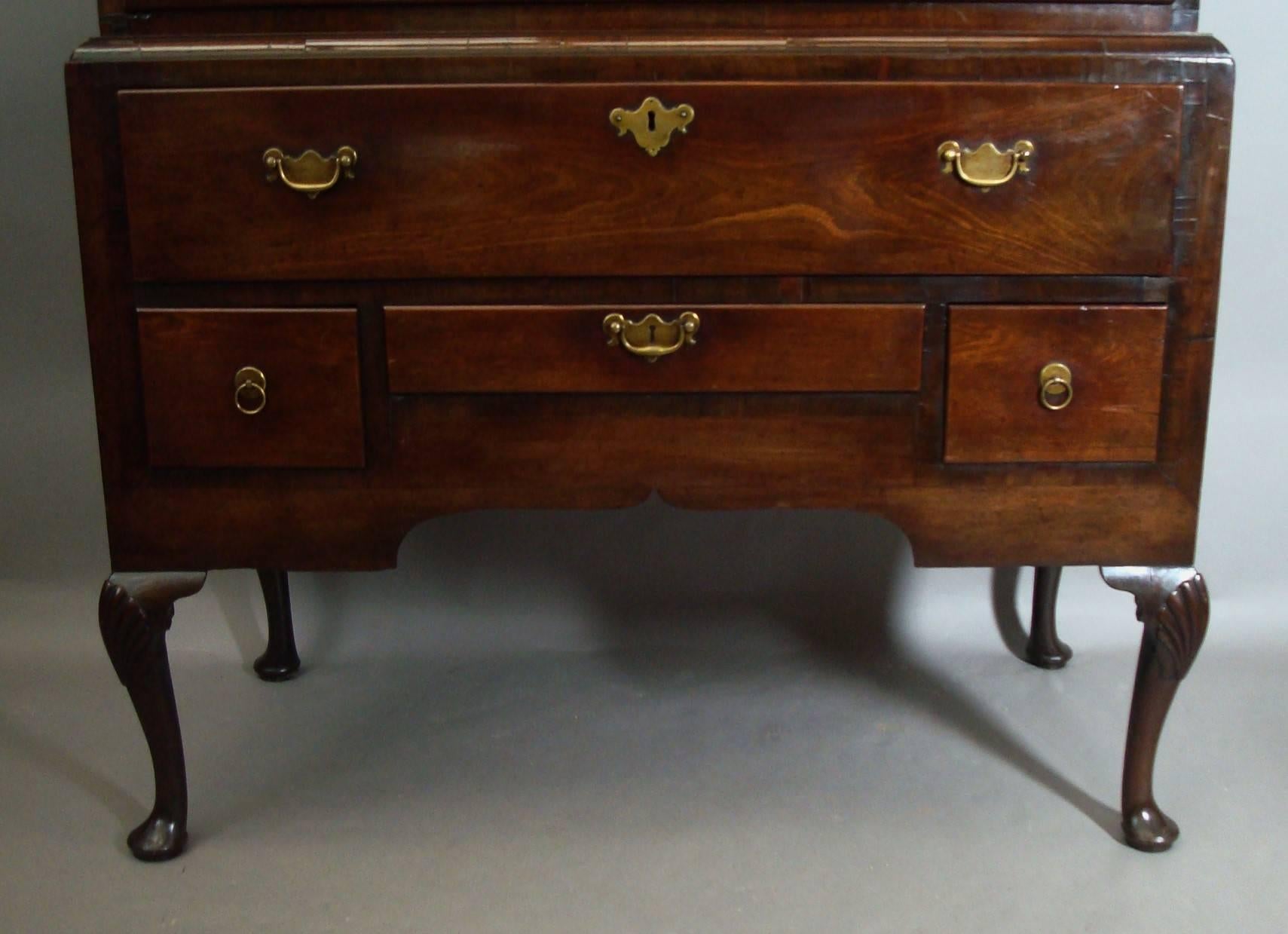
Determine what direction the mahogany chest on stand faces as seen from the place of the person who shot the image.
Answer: facing the viewer
